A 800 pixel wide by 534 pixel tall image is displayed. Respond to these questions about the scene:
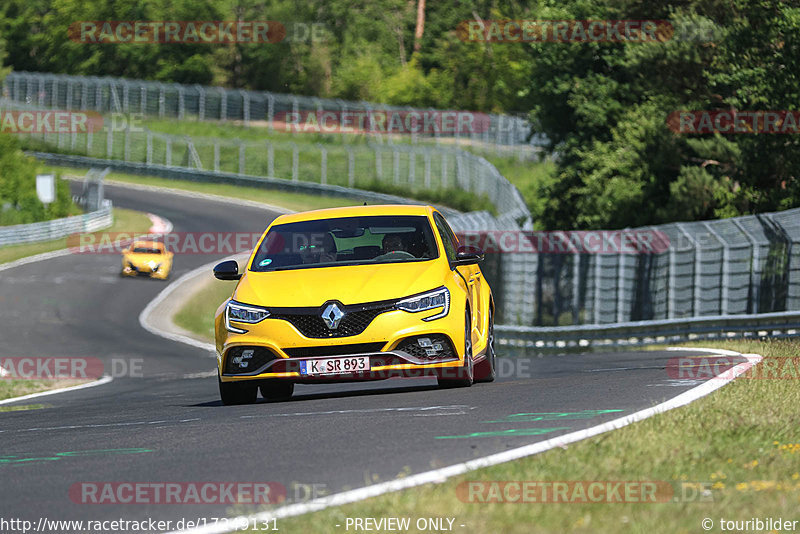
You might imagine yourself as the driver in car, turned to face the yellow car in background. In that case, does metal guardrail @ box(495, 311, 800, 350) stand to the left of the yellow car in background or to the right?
right

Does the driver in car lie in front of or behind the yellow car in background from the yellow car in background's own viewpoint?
in front

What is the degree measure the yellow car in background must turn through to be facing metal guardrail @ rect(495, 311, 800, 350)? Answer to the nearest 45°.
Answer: approximately 45° to its left

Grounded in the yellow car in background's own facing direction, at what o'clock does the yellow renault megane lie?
The yellow renault megane is roughly at 12 o'clock from the yellow car in background.

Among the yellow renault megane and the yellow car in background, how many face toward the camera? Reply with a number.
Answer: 2

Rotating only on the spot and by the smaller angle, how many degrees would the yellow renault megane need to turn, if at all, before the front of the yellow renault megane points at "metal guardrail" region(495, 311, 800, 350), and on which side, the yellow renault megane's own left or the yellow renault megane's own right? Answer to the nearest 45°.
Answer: approximately 135° to the yellow renault megane's own left

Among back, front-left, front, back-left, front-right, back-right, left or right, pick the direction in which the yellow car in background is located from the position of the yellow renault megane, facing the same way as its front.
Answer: back

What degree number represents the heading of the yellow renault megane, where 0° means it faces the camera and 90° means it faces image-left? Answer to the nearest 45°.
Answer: approximately 0°
